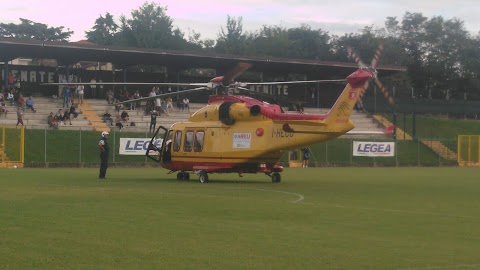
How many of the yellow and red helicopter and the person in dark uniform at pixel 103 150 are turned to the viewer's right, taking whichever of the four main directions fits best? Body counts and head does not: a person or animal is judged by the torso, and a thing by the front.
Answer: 1

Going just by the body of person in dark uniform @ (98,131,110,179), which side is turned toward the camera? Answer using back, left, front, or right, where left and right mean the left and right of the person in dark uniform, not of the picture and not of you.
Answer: right

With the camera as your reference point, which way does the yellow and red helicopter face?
facing away from the viewer and to the left of the viewer

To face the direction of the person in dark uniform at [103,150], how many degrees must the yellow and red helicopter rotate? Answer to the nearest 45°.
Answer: approximately 45° to its left
